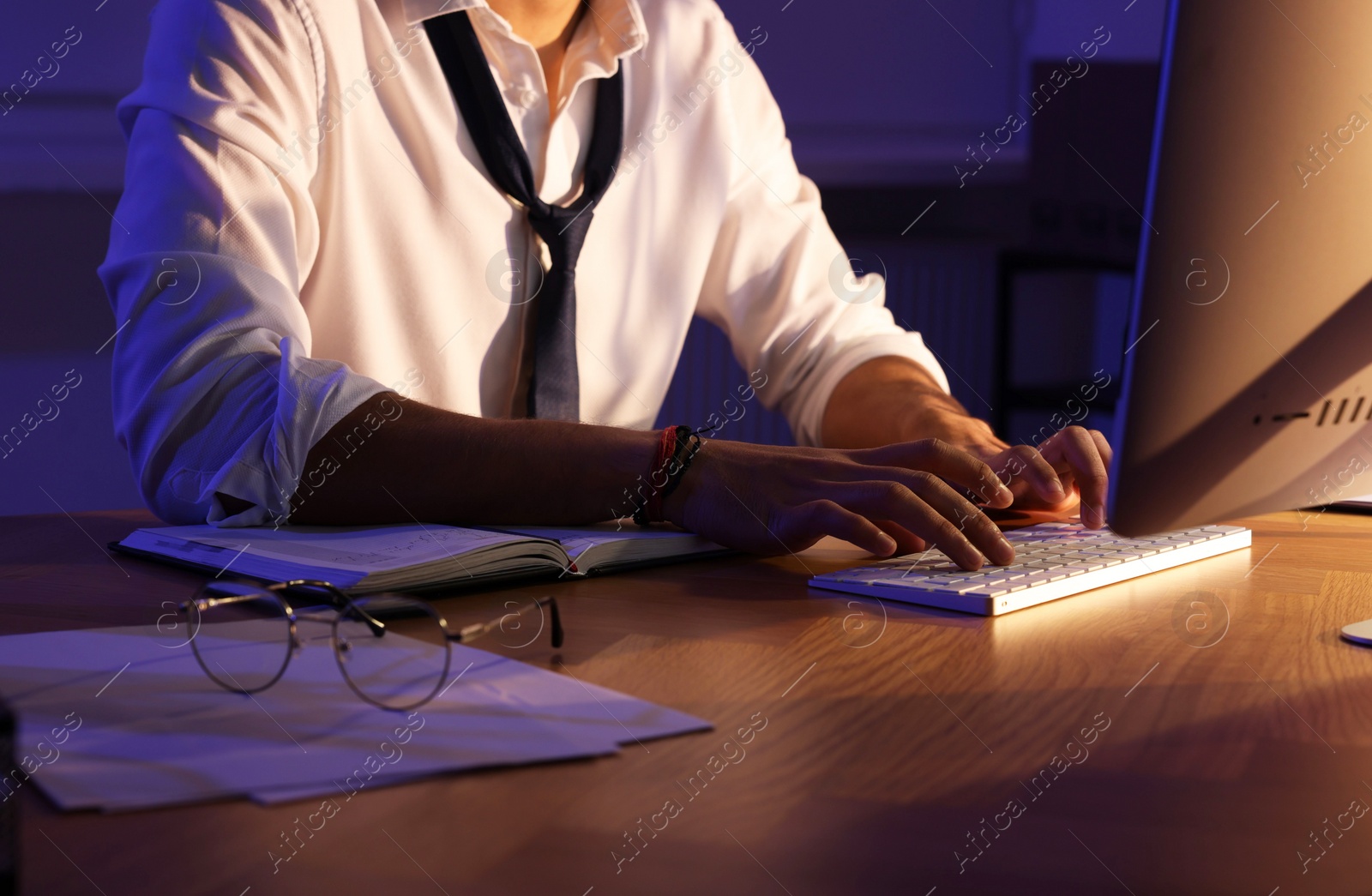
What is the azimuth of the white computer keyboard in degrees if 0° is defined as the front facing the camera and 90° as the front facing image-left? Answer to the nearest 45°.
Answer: approximately 135°

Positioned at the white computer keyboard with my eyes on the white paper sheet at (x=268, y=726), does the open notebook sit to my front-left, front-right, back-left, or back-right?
front-right

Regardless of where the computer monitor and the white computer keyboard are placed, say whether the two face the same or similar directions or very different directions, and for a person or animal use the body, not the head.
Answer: same or similar directions

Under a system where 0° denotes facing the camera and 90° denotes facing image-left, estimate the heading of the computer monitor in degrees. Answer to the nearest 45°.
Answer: approximately 135°

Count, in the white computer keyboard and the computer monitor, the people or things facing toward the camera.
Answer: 0

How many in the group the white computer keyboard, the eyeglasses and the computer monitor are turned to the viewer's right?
0

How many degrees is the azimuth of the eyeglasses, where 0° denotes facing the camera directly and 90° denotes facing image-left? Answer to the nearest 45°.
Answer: approximately 45°
